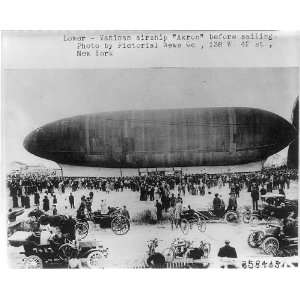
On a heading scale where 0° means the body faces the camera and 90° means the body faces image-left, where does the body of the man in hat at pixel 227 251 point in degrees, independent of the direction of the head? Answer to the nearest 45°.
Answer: approximately 180°
